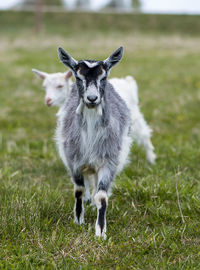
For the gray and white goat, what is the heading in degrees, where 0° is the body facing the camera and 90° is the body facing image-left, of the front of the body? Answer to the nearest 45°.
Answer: approximately 0°
